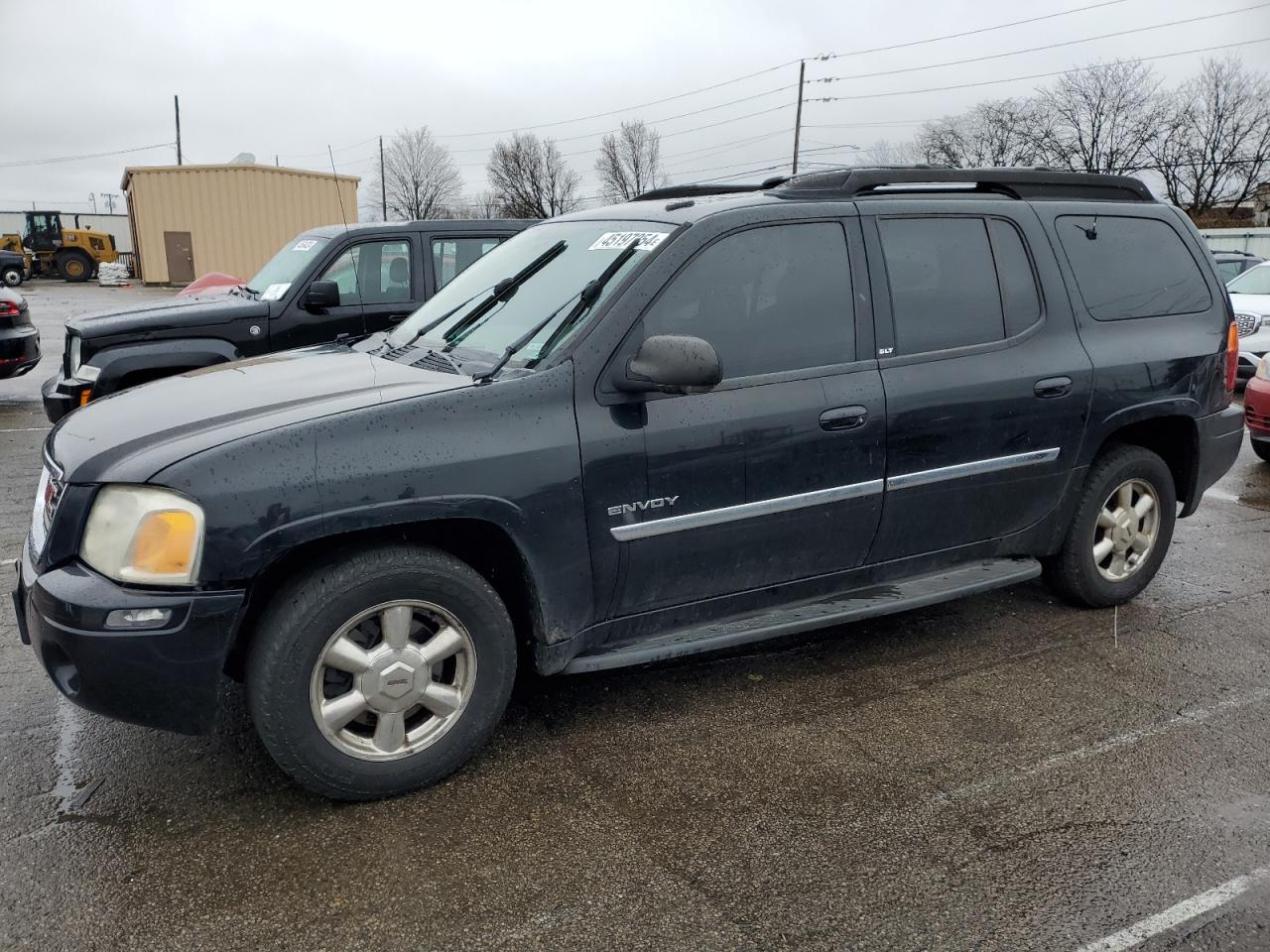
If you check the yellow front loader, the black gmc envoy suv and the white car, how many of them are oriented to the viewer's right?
0

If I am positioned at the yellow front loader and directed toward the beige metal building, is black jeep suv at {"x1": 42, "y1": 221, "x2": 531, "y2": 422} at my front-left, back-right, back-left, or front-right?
front-right

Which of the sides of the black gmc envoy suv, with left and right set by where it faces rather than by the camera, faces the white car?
back

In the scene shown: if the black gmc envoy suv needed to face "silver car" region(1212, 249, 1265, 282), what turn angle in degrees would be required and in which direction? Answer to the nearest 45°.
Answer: approximately 180°

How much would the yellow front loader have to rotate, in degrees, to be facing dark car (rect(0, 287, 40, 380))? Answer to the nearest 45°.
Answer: approximately 90° to its left

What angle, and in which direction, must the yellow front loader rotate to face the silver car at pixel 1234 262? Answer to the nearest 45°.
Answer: approximately 135° to its left

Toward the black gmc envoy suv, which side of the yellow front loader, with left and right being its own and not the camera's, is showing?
left

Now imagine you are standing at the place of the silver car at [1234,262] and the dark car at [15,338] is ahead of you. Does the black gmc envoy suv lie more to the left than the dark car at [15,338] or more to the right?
left

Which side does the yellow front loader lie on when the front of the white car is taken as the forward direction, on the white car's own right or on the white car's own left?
on the white car's own right

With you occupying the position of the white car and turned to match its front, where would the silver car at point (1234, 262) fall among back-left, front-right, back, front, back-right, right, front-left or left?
back-right

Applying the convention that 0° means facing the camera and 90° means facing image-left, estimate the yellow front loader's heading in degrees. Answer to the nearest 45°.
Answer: approximately 90°

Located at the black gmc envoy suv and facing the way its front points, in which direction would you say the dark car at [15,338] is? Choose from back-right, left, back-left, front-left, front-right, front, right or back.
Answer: right
